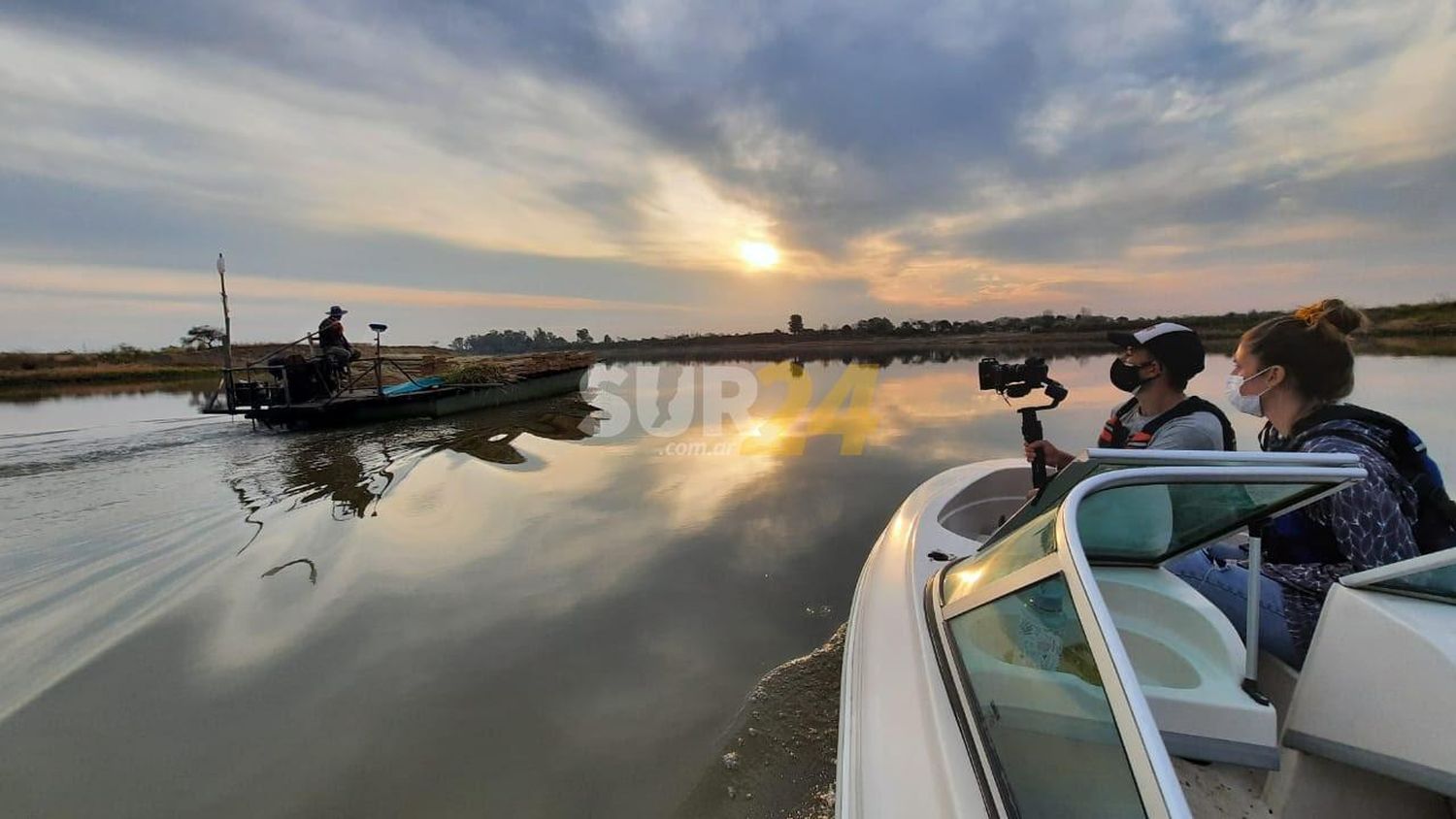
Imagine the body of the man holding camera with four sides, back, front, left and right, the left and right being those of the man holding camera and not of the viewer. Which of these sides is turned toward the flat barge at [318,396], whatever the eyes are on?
front

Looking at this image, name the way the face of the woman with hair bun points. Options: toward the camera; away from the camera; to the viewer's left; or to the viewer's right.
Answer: to the viewer's left

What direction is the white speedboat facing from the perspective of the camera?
away from the camera

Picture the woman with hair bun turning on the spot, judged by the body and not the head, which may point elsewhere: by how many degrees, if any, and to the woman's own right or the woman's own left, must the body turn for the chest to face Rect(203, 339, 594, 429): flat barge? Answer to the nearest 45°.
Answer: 0° — they already face it

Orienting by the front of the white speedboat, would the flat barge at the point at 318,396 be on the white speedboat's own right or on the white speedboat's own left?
on the white speedboat's own left

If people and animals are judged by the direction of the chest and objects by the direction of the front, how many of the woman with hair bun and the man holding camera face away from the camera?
0

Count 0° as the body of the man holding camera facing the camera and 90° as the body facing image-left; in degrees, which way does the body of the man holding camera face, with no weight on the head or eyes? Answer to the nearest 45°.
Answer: approximately 90°

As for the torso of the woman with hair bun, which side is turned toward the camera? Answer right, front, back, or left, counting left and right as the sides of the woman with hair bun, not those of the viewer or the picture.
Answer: left
